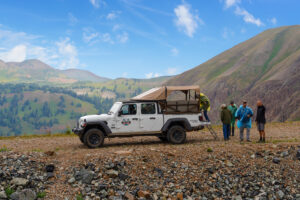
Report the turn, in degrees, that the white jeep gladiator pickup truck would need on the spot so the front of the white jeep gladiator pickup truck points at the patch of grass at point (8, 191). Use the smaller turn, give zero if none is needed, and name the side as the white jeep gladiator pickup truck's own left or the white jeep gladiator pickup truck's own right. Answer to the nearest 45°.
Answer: approximately 45° to the white jeep gladiator pickup truck's own left

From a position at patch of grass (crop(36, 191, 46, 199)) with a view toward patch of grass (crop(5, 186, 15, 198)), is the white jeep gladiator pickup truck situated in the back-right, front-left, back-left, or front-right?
back-right

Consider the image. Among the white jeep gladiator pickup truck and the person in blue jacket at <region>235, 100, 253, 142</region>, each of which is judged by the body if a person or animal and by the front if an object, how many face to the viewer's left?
1

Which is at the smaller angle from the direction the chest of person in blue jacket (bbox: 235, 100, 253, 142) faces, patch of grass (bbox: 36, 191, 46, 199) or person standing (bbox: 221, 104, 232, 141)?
the patch of grass

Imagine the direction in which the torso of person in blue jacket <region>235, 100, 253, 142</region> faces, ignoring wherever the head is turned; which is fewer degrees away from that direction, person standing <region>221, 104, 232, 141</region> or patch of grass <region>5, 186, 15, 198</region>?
the patch of grass

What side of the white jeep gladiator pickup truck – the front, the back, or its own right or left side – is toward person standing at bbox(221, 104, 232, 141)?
back

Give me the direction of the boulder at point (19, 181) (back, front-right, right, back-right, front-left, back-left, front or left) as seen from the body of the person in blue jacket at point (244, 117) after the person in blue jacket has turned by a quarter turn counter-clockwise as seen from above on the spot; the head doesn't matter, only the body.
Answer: back-right

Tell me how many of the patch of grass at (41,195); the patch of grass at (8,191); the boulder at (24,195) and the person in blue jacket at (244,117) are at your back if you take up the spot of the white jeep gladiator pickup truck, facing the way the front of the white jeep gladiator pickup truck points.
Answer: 1

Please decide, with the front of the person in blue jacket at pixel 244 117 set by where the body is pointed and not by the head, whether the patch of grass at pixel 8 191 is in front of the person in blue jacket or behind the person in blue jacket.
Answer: in front

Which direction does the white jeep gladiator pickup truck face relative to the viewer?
to the viewer's left

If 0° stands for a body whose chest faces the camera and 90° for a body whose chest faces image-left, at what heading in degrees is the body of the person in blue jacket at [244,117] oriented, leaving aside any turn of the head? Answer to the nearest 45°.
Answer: approximately 0°

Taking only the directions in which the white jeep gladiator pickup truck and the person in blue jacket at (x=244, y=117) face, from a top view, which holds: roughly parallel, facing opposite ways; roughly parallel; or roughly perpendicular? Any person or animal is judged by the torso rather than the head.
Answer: roughly perpendicular
